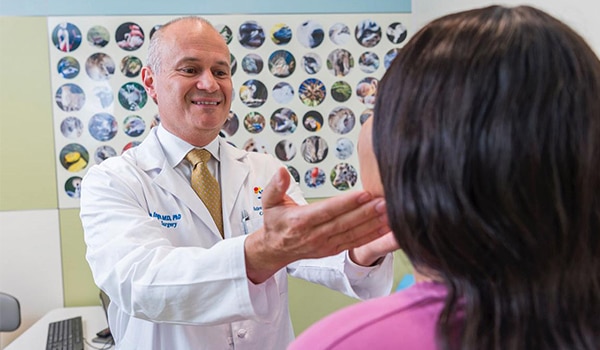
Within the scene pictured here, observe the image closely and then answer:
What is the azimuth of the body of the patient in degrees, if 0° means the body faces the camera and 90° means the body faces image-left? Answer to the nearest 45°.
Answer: approximately 135°

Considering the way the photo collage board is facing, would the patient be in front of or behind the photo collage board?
in front

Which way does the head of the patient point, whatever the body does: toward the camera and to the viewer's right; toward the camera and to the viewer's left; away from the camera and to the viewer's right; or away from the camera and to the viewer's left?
away from the camera and to the viewer's left

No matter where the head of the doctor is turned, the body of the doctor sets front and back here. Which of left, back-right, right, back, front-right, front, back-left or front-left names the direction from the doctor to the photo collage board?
back-left

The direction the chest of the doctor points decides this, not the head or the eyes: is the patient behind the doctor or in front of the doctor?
in front

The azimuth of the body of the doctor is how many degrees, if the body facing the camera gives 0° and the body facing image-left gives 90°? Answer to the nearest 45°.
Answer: approximately 315°

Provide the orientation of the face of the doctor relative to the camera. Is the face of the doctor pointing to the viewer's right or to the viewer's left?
to the viewer's right

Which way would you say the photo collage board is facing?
toward the camera

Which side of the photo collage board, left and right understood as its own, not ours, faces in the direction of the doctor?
front

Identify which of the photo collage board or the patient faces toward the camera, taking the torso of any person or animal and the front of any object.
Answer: the photo collage board

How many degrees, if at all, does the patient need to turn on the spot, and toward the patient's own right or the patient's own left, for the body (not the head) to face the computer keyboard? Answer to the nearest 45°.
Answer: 0° — they already face it

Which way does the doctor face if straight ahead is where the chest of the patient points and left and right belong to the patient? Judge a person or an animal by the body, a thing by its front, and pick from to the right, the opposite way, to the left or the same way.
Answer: the opposite way
